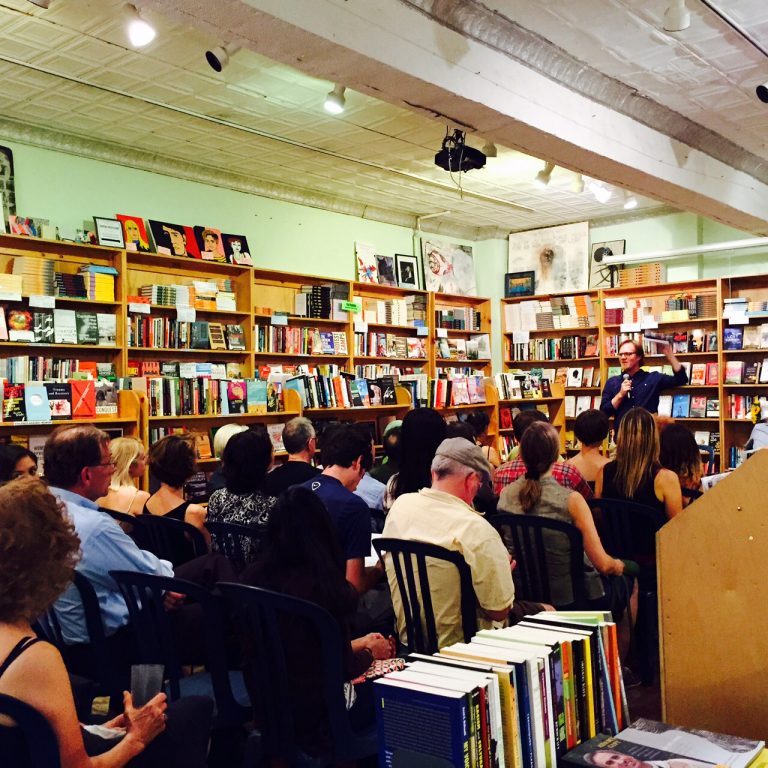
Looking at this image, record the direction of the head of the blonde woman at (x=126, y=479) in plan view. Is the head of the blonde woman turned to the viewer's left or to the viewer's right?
to the viewer's right

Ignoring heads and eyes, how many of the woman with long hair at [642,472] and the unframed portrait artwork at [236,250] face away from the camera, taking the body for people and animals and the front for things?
1

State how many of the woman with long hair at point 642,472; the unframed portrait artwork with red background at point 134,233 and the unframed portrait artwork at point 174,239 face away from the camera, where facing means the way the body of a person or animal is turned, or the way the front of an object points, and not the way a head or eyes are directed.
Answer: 1

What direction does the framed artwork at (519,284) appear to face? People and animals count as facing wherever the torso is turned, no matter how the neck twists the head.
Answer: toward the camera

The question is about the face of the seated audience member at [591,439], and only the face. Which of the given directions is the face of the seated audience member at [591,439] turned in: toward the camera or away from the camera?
away from the camera

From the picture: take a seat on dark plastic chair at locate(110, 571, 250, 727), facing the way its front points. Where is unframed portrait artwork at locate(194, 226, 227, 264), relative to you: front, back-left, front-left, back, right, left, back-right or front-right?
front-left

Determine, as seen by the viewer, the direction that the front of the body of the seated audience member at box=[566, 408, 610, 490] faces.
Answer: away from the camera

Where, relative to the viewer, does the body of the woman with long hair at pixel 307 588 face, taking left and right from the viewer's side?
facing away from the viewer and to the right of the viewer

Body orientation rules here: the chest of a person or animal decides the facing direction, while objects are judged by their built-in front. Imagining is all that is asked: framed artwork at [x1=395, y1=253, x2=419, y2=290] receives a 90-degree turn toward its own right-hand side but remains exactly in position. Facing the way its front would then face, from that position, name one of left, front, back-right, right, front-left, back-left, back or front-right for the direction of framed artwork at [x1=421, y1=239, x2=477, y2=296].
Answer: back

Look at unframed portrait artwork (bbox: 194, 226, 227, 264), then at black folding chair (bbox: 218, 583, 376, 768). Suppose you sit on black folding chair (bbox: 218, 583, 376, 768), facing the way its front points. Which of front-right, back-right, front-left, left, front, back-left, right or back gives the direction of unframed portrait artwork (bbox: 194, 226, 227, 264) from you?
front-left

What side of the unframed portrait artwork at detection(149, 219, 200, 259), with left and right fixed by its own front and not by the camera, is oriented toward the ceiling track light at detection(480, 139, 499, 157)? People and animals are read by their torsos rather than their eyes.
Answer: front

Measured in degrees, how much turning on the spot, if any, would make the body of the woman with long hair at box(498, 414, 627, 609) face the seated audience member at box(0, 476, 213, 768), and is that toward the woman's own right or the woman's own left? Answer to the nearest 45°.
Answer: approximately 180°

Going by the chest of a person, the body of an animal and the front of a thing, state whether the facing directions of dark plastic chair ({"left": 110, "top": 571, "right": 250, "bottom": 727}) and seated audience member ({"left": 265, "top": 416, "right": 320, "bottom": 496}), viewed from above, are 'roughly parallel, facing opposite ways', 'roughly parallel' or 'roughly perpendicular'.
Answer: roughly parallel

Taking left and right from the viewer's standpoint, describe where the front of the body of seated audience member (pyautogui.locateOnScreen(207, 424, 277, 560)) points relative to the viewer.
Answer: facing away from the viewer and to the right of the viewer

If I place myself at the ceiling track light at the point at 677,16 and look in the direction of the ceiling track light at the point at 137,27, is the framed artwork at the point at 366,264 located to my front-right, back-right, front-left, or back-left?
front-right

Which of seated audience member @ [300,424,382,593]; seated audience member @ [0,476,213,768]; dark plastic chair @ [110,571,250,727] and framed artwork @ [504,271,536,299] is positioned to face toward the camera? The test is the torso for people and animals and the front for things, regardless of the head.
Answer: the framed artwork

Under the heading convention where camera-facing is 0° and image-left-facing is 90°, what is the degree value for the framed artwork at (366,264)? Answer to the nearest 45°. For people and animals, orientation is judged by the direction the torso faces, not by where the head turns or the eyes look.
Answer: approximately 315°

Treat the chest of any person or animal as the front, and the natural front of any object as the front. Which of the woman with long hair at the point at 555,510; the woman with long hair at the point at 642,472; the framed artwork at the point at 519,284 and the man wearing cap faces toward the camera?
the framed artwork

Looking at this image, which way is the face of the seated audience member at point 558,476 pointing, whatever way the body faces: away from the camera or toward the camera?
away from the camera

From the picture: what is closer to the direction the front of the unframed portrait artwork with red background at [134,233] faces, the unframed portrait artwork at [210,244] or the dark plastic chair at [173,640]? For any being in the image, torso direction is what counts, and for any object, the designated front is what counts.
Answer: the dark plastic chair

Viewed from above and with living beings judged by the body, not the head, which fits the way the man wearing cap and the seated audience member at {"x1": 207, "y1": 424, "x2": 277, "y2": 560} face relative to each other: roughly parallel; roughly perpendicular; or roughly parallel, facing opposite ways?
roughly parallel

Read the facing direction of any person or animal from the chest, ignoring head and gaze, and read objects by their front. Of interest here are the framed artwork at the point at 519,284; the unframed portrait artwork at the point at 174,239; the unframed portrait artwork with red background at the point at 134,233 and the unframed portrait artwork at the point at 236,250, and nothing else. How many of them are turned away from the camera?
0
